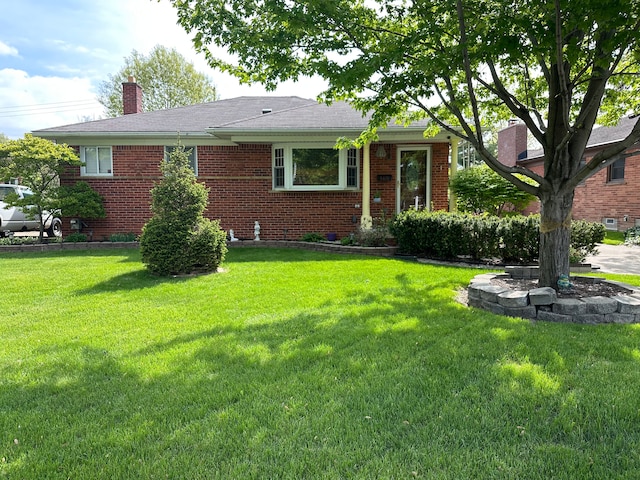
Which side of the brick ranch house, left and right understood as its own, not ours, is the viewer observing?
front

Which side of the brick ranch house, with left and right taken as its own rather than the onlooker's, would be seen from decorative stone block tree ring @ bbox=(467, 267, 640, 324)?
front

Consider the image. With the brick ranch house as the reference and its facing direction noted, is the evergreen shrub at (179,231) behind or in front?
in front

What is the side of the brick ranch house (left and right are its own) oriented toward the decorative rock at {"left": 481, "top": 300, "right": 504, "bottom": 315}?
front

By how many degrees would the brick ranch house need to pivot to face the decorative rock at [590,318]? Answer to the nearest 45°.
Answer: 0° — it already faces it

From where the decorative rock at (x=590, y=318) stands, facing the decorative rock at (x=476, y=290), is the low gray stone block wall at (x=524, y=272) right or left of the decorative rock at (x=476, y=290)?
right

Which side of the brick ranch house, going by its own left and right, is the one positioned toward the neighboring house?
left

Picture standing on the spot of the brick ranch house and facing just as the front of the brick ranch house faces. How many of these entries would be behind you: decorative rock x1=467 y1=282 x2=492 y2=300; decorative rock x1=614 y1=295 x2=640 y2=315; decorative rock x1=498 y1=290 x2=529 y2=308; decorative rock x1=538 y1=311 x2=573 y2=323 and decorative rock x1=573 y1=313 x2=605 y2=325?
0

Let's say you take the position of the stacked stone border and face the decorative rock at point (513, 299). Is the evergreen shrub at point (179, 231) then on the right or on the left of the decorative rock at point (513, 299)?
right

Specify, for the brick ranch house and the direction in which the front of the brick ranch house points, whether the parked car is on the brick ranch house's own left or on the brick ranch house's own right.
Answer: on the brick ranch house's own right

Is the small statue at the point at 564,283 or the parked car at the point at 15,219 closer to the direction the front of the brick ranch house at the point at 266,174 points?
the small statue

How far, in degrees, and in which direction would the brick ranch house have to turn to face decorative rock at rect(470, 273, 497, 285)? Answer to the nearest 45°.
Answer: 0° — it already faces it

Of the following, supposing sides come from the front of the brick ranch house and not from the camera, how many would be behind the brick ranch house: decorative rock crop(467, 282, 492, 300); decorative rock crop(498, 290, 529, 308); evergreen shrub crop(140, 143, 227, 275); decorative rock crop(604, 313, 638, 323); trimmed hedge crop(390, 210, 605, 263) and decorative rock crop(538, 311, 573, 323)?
0

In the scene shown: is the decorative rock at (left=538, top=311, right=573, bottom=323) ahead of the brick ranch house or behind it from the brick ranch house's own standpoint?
ahead

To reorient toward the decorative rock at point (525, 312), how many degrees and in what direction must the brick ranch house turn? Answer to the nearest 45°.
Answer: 0° — it already faces it

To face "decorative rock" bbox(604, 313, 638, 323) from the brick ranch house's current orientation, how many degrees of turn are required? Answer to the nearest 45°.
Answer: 0° — it already faces it

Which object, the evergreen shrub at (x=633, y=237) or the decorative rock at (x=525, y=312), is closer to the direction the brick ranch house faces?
the decorative rock
